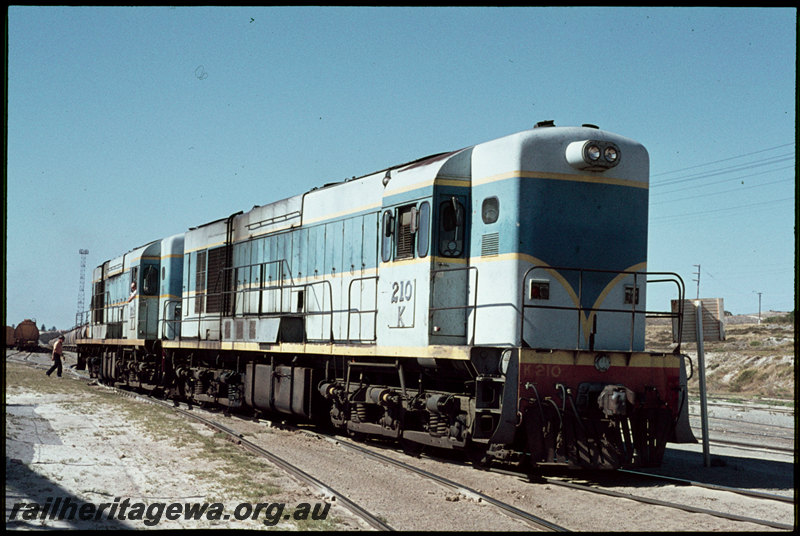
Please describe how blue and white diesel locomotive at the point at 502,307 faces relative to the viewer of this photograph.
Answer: facing the viewer and to the right of the viewer

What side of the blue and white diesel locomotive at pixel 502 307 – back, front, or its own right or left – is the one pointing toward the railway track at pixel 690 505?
front
